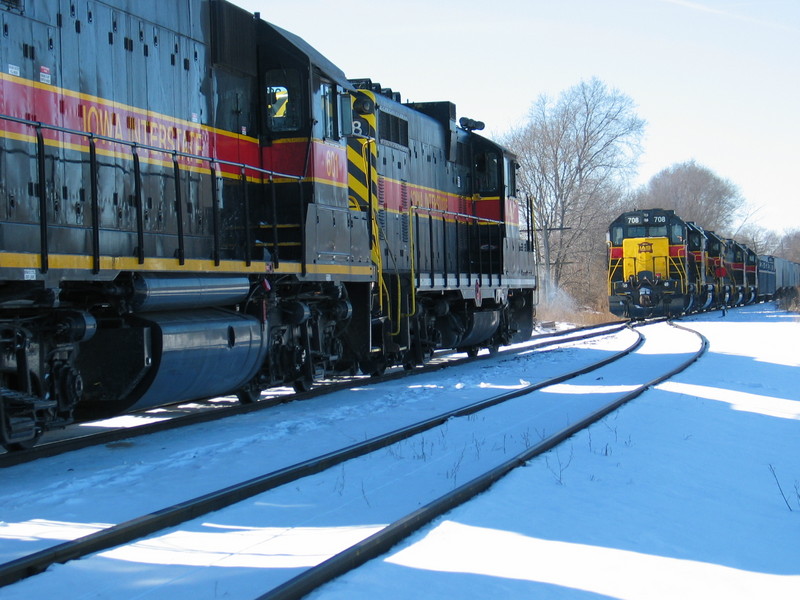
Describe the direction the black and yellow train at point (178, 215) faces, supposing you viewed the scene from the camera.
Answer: facing away from the viewer and to the right of the viewer
